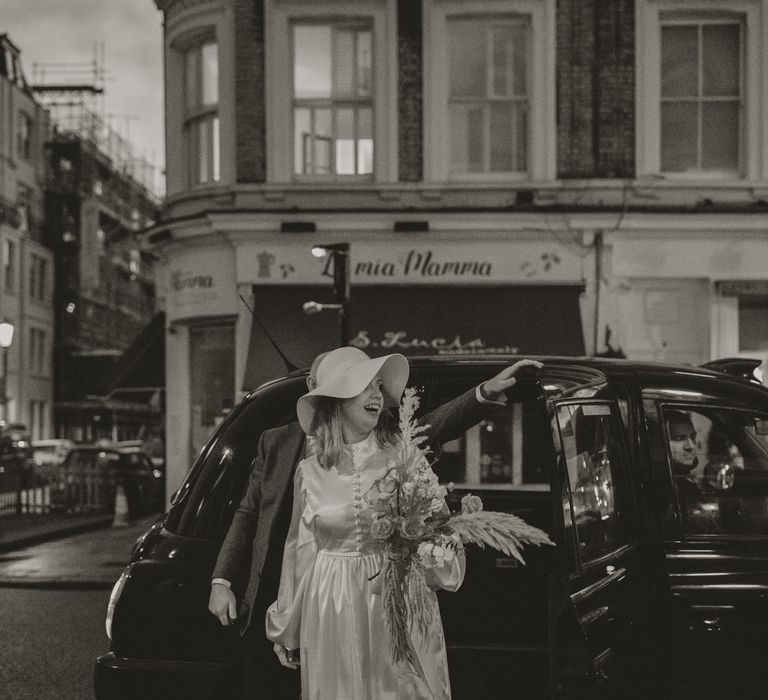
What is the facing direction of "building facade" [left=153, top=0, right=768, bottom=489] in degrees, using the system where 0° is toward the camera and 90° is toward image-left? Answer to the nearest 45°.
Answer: approximately 0°

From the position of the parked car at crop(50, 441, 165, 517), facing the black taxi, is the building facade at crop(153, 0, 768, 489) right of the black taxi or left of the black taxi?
left

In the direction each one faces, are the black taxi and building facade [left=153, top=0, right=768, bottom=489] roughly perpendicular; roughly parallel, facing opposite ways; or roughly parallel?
roughly perpendicular

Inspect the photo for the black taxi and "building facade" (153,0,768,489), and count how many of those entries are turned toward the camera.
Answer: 1

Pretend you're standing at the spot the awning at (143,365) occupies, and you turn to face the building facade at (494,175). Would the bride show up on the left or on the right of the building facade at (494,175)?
right

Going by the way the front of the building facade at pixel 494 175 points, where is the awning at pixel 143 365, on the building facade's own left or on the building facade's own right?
on the building facade's own right

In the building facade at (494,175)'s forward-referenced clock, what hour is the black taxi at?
The black taxi is roughly at 12 o'clock from the building facade.
